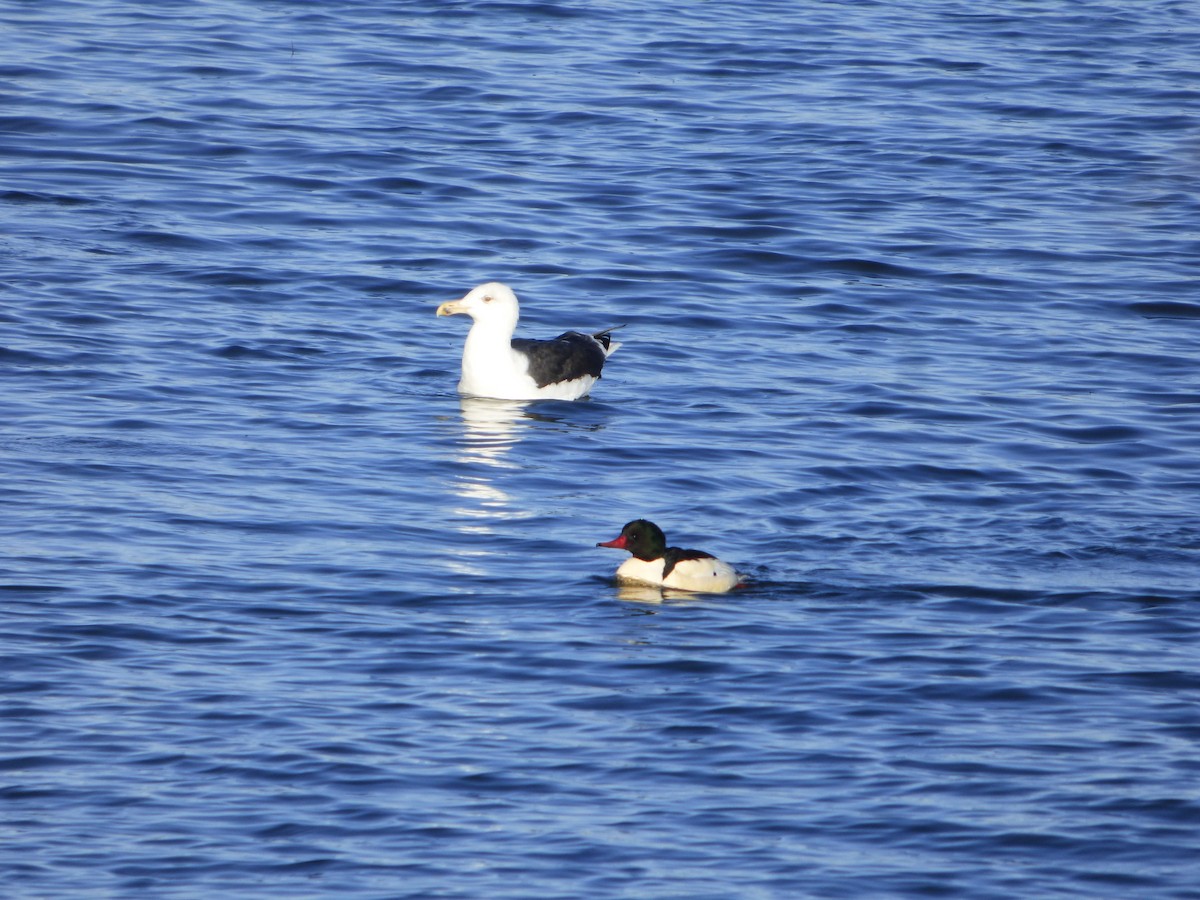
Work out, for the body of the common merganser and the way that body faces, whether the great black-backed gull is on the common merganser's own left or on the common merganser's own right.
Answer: on the common merganser's own right

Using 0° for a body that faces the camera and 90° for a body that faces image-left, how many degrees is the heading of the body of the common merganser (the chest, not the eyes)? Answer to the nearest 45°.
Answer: approximately 90°
